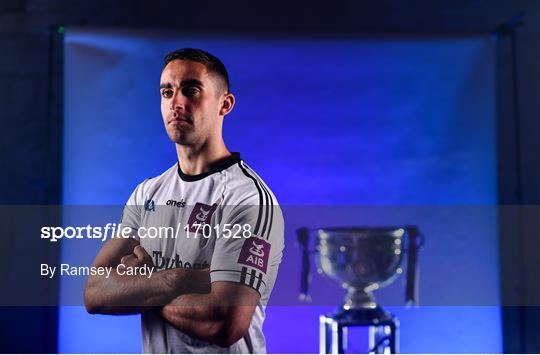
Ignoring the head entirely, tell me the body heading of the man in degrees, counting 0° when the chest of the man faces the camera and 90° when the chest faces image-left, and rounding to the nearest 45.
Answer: approximately 45°
